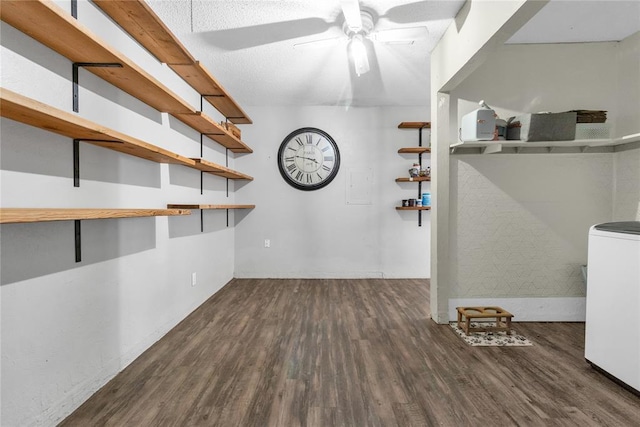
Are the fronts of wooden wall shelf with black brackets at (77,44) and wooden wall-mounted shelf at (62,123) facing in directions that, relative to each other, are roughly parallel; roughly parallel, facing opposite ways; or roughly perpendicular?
roughly parallel

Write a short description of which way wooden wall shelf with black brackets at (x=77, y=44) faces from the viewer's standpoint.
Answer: facing the viewer and to the right of the viewer

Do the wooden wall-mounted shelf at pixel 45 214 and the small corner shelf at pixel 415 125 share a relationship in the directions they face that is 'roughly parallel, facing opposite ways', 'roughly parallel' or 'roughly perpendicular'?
roughly perpendicular

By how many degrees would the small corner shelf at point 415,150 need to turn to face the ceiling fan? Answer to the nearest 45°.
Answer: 0° — it already faces it

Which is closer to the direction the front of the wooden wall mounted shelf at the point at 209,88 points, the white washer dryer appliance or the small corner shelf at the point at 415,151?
the small corner shelf

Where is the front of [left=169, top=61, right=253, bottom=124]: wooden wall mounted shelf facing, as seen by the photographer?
facing to the right of the viewer

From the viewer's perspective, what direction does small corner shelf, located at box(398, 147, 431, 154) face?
toward the camera

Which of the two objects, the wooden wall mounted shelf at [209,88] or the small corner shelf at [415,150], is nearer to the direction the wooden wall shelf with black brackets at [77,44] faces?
the small corner shelf

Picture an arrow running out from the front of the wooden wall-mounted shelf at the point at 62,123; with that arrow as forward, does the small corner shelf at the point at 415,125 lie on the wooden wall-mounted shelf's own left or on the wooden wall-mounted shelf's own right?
on the wooden wall-mounted shelf's own left

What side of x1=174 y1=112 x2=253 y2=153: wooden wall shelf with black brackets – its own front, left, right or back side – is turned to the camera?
right

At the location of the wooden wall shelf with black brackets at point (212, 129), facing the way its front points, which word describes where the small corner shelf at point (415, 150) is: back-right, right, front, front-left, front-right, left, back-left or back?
front

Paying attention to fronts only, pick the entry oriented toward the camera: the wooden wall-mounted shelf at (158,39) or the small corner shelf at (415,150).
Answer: the small corner shelf

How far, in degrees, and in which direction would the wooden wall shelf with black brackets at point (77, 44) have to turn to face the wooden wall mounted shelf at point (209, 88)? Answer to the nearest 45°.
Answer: approximately 90° to its left

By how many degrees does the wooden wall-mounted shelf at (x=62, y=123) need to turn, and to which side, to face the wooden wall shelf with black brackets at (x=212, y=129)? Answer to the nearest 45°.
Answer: approximately 90° to its left
